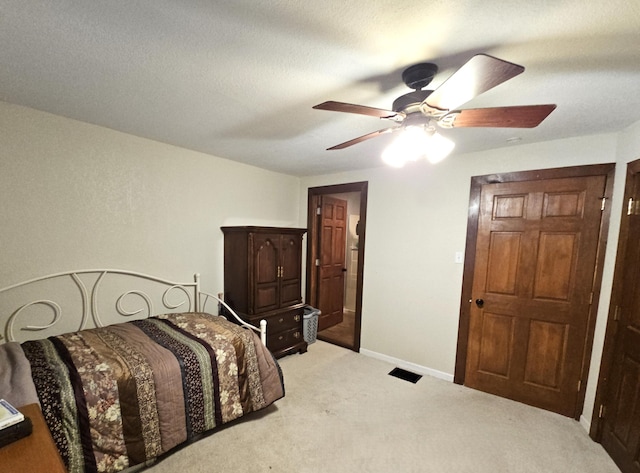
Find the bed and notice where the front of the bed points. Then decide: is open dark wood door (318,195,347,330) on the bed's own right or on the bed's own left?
on the bed's own left

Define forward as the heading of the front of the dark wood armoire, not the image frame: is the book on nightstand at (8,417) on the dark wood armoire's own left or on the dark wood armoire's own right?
on the dark wood armoire's own right

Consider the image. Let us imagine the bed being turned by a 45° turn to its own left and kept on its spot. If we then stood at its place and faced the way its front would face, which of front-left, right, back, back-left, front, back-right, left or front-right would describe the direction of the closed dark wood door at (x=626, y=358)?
front-right

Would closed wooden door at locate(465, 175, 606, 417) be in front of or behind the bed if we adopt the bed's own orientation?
in front

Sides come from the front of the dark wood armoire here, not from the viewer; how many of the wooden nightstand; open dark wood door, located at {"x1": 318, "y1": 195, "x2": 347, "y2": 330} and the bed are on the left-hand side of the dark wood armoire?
1

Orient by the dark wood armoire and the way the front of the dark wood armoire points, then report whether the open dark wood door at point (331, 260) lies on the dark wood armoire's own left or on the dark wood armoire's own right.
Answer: on the dark wood armoire's own left

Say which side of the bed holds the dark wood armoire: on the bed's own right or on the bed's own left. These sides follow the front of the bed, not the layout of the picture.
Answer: on the bed's own left

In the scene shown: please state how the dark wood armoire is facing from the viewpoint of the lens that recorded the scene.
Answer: facing the viewer and to the right of the viewer

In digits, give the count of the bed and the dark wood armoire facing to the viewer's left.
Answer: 0

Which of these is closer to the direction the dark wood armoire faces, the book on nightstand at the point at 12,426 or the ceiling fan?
the ceiling fan

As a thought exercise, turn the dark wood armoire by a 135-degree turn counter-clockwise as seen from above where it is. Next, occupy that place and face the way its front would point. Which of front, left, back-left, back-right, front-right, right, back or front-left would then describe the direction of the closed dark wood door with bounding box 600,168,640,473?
back-right

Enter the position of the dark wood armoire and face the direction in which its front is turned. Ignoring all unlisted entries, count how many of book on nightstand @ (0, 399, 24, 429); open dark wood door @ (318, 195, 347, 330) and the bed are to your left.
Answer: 1
